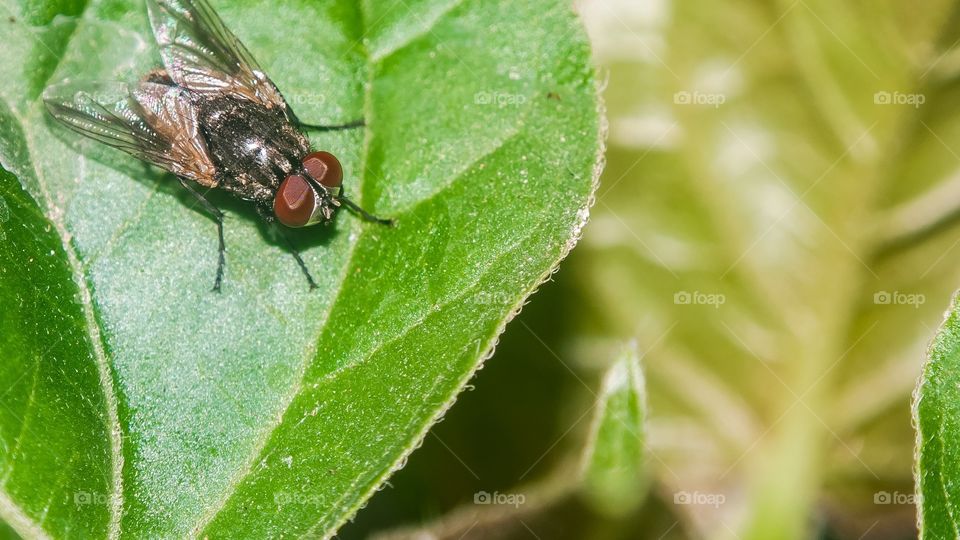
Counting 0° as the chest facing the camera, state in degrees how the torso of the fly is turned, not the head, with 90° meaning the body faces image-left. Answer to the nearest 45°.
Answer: approximately 315°
